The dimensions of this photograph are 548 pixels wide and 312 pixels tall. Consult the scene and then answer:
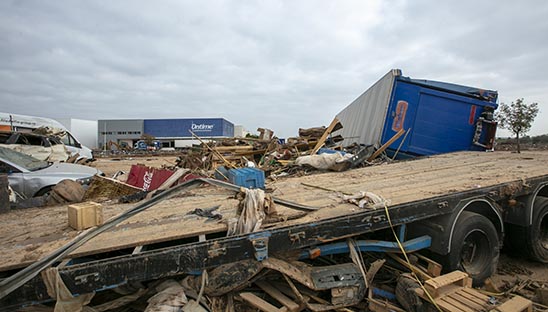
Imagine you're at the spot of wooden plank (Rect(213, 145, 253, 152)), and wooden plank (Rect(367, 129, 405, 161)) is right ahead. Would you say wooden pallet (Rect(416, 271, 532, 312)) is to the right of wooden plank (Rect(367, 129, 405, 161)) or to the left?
right

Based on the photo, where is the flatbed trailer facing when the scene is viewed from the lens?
facing the viewer and to the left of the viewer

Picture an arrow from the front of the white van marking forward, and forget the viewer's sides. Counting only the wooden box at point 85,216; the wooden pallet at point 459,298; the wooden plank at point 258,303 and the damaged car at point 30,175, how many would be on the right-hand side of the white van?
4

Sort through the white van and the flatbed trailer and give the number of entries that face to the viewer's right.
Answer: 1

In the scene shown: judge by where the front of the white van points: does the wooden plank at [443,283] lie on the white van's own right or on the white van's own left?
on the white van's own right

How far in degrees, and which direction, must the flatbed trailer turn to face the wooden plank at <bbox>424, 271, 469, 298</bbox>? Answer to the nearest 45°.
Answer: approximately 135° to its left

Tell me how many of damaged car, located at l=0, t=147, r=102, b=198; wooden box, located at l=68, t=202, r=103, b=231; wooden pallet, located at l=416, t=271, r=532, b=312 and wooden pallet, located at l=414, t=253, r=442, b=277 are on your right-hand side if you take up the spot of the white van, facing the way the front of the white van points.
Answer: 4

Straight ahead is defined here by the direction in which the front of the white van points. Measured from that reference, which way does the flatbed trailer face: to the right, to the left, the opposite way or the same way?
the opposite way

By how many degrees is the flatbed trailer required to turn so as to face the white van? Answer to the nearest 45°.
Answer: approximately 90° to its right

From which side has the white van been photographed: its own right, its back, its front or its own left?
right

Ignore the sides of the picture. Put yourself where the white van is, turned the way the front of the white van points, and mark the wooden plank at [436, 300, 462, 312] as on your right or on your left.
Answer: on your right

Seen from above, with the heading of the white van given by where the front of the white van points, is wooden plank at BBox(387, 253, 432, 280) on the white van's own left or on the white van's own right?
on the white van's own right

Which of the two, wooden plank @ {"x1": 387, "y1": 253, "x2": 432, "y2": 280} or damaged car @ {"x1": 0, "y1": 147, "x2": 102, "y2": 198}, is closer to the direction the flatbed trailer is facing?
the damaged car

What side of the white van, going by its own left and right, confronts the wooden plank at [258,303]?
right

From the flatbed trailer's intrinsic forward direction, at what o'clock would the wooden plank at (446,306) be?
The wooden plank is roughly at 8 o'clock from the flatbed trailer.
